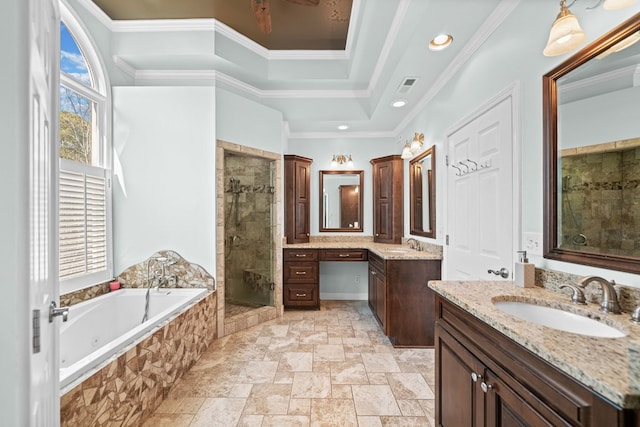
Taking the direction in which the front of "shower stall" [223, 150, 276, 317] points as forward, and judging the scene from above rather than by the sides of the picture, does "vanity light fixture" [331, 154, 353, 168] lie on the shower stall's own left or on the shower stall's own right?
on the shower stall's own left

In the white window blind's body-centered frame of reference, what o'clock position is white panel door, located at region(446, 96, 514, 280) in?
The white panel door is roughly at 12 o'clock from the white window blind.

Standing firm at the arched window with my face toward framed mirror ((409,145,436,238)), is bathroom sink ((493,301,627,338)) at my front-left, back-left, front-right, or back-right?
front-right

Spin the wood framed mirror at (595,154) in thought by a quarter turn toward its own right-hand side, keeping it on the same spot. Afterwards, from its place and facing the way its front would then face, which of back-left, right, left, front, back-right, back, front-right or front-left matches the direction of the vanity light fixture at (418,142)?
front

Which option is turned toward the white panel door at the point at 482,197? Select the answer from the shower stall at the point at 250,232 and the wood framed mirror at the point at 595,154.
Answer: the shower stall

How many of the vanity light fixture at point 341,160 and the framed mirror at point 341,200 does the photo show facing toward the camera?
2

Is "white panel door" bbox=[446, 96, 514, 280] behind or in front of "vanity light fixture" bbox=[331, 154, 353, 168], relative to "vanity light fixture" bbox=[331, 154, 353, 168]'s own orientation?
in front

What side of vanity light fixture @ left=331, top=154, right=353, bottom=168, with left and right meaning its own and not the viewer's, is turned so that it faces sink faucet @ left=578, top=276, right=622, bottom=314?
front

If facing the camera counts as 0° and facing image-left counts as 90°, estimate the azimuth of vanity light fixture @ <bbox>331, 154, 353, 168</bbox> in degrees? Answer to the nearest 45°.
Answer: approximately 0°

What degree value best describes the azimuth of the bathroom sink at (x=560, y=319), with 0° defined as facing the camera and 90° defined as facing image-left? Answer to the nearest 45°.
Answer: approximately 45°

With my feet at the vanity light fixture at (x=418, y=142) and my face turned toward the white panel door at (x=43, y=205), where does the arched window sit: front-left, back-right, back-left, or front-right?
front-right

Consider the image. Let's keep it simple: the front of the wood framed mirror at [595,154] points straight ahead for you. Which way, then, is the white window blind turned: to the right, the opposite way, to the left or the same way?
the opposite way

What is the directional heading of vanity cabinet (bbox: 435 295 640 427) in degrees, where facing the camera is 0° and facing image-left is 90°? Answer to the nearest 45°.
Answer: approximately 45°

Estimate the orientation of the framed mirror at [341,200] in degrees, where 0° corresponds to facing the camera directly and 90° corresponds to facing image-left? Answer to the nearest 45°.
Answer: approximately 0°

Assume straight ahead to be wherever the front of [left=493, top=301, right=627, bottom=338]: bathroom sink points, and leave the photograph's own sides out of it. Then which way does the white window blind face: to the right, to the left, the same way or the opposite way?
the opposite way
